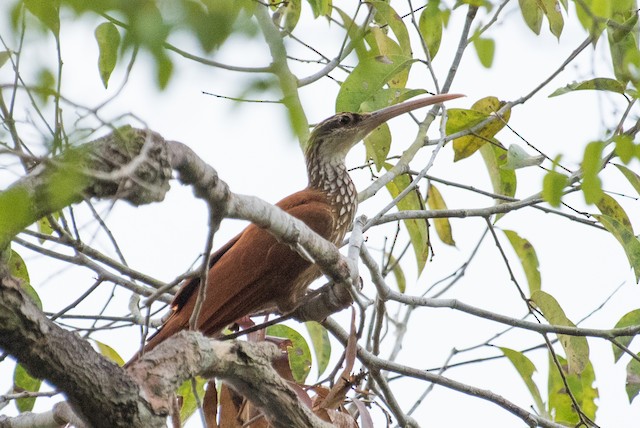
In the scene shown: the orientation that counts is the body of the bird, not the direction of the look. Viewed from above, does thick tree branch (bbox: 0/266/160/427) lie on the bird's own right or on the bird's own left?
on the bird's own right

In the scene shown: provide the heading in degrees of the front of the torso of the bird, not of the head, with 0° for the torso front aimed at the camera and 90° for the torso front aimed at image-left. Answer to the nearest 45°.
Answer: approximately 270°
